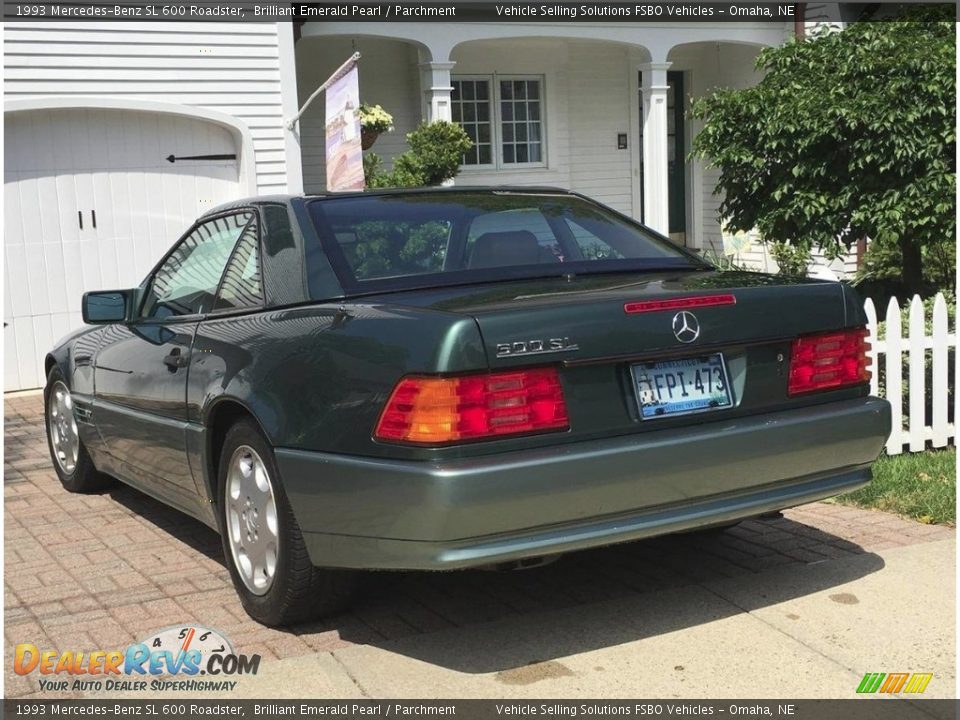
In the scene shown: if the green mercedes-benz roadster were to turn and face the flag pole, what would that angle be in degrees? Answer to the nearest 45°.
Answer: approximately 45° to its right

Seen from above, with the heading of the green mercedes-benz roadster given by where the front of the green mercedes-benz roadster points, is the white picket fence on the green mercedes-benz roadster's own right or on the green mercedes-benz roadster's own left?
on the green mercedes-benz roadster's own right

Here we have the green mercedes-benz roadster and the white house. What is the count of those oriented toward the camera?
1

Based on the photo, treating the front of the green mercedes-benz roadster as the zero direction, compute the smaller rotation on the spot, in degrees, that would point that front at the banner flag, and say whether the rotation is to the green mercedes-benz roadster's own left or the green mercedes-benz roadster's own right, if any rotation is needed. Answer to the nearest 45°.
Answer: approximately 45° to the green mercedes-benz roadster's own right

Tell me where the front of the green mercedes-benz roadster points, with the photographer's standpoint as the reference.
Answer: facing away from the viewer and to the left of the viewer

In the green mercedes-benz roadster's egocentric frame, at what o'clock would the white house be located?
The white house is roughly at 1 o'clock from the green mercedes-benz roadster.

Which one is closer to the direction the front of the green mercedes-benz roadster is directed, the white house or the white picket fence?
the white house

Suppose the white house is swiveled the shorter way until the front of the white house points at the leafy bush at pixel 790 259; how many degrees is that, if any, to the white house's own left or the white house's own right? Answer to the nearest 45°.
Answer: approximately 90° to the white house's own left

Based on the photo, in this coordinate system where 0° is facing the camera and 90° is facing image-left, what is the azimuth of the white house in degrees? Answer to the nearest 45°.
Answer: approximately 0°
